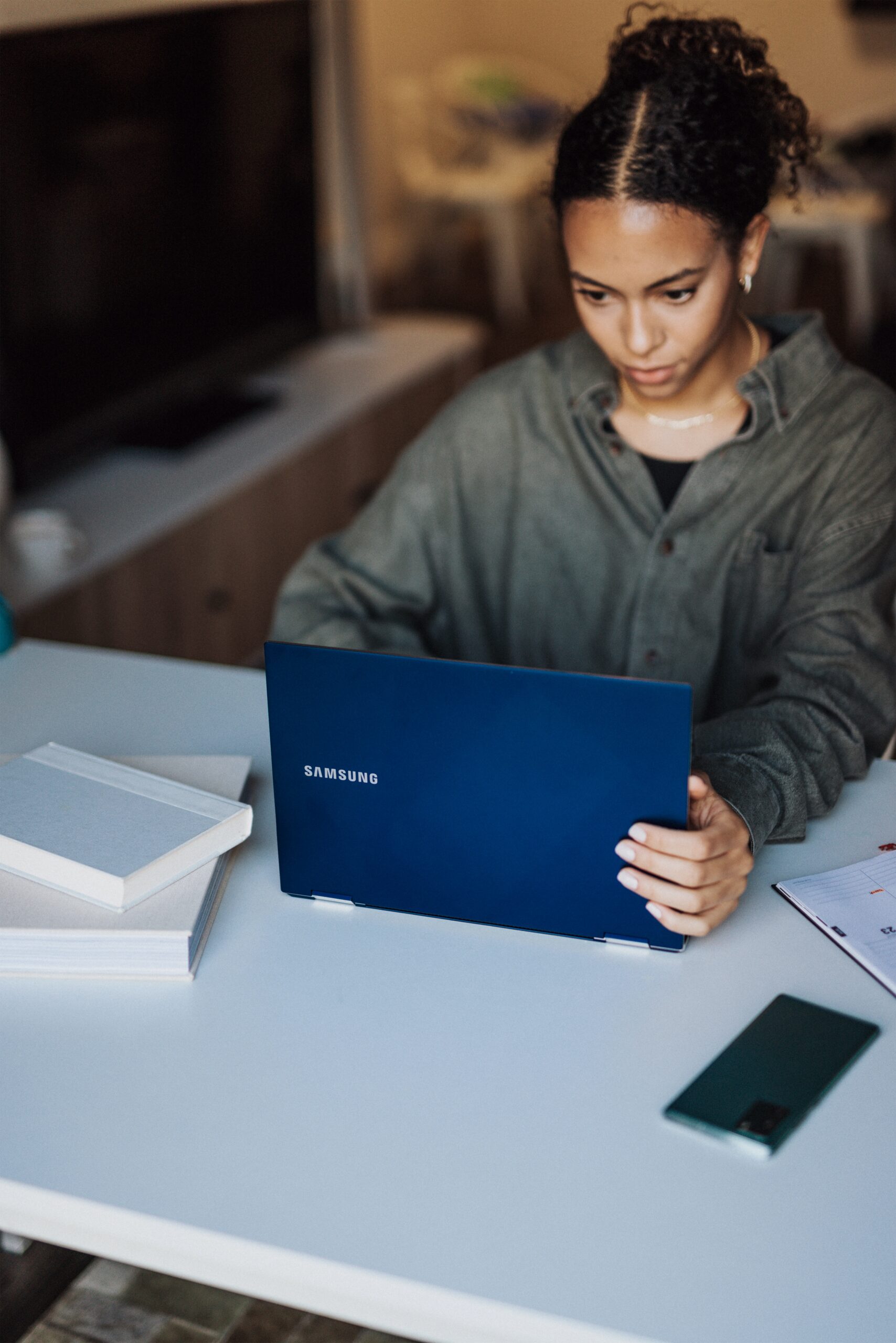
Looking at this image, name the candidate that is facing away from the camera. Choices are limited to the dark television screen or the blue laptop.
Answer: the blue laptop

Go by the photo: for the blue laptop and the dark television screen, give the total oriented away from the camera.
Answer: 1

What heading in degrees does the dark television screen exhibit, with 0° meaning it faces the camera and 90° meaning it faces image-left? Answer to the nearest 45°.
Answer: approximately 315°

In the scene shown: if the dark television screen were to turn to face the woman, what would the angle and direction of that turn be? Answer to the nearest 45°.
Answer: approximately 45° to its right

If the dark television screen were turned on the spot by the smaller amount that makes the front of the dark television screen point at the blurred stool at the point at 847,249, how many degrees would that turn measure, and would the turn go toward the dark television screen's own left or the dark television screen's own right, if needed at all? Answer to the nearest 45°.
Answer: approximately 90° to the dark television screen's own left

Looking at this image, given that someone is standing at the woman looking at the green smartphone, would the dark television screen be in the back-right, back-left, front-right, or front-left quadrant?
back-right

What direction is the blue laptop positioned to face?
away from the camera
